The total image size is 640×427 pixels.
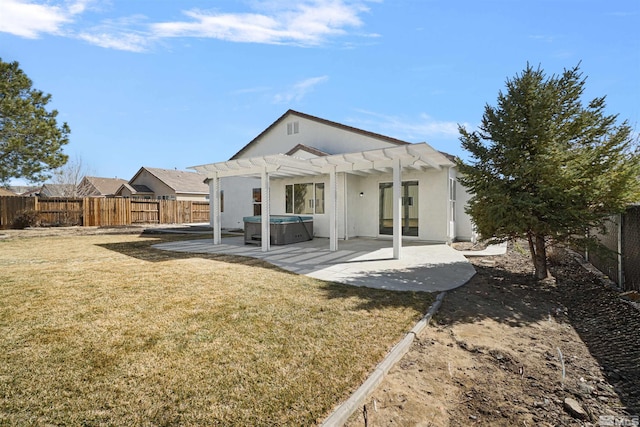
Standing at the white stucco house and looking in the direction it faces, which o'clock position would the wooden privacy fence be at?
The wooden privacy fence is roughly at 10 o'clock from the white stucco house.

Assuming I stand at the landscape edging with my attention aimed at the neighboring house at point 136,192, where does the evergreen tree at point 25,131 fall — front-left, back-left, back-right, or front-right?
front-left

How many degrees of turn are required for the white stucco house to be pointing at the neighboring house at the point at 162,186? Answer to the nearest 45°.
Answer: approximately 45° to its left

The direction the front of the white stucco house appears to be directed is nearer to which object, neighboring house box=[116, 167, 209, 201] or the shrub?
the neighboring house

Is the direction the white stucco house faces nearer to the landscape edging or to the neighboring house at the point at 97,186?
the neighboring house

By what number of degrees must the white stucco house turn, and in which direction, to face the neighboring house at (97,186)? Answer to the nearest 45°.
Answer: approximately 45° to its left

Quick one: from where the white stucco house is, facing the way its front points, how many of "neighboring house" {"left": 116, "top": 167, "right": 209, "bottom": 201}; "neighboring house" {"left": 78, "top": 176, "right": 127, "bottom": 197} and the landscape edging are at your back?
1

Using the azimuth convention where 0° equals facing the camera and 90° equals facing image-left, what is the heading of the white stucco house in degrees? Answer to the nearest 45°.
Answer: approximately 180°

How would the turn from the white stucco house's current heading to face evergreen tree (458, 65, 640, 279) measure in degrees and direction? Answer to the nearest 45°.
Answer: approximately 135° to its right

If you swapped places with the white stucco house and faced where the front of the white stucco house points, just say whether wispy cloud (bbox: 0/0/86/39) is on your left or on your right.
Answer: on your left

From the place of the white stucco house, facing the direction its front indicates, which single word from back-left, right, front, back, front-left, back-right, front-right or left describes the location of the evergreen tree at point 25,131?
left

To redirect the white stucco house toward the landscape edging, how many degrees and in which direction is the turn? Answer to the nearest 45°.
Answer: approximately 180°
